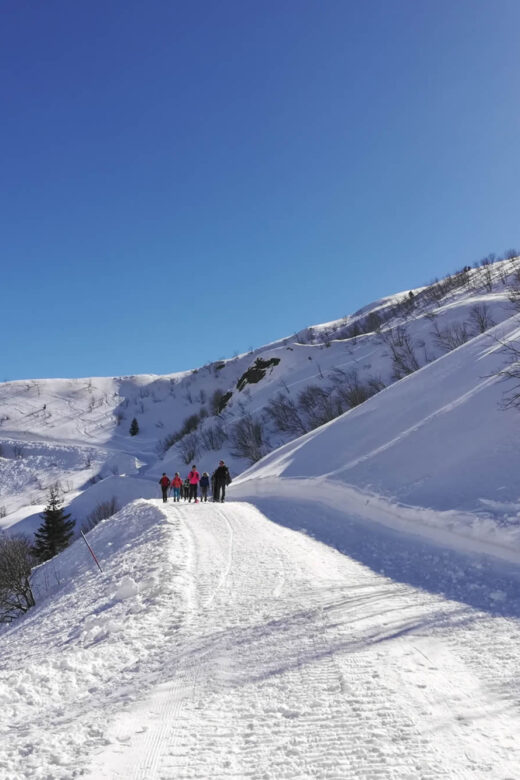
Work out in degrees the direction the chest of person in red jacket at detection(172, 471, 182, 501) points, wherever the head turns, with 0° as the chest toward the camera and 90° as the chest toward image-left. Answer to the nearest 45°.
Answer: approximately 180°

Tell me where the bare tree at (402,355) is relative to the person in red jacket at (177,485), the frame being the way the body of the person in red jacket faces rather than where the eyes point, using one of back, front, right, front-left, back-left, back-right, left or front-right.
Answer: back-left

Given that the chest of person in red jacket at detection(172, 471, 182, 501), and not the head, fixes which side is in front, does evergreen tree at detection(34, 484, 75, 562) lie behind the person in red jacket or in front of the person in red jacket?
in front
